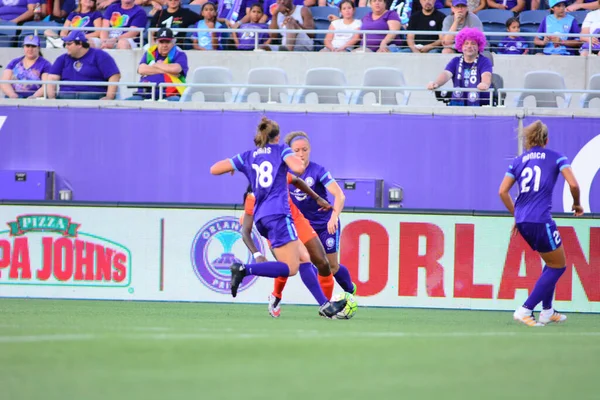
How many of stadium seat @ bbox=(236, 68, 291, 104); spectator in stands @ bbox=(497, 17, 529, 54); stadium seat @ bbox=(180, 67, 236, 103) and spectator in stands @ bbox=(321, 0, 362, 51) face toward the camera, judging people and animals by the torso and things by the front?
4

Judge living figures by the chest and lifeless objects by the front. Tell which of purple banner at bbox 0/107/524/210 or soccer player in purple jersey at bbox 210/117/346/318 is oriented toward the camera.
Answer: the purple banner

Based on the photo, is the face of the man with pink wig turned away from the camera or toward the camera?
toward the camera

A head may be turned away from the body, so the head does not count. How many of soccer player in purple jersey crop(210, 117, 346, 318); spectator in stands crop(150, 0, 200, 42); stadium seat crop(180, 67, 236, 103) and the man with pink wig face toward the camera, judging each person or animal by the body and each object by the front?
3

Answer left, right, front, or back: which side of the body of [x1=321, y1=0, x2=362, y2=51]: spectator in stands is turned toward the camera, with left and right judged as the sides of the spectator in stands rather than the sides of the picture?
front

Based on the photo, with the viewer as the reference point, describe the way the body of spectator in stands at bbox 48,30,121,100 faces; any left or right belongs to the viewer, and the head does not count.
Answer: facing the viewer and to the left of the viewer

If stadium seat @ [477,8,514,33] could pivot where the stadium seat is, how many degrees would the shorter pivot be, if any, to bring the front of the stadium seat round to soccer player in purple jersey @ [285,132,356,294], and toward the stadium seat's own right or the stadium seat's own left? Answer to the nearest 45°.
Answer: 0° — it already faces them

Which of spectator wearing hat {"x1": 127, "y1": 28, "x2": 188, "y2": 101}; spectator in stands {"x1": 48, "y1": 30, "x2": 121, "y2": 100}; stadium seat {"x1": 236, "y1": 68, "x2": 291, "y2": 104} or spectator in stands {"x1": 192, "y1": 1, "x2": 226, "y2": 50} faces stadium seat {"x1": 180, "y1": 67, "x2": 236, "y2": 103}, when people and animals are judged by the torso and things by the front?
spectator in stands {"x1": 192, "y1": 1, "x2": 226, "y2": 50}

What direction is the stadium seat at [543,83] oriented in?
toward the camera

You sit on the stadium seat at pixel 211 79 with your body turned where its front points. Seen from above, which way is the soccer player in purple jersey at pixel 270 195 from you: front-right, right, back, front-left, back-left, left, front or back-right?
front

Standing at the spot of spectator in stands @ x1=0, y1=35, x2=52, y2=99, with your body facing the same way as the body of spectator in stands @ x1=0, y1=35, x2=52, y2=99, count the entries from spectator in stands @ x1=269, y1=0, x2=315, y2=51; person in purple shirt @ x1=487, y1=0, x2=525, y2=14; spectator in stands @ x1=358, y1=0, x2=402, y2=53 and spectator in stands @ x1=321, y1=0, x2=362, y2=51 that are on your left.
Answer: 4

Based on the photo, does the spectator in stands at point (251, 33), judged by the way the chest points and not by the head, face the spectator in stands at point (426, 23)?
no

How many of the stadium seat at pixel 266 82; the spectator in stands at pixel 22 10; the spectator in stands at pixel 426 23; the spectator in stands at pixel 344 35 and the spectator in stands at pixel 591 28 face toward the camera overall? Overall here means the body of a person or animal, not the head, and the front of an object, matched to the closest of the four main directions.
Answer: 5

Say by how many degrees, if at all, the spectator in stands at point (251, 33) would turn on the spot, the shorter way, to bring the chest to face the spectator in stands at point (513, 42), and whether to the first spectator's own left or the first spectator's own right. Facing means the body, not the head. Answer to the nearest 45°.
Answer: approximately 90° to the first spectator's own left

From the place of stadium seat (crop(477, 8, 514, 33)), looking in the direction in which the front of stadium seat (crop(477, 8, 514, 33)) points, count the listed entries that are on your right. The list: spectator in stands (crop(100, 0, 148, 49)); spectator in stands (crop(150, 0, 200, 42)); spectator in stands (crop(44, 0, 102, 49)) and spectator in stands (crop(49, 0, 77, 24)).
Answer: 4

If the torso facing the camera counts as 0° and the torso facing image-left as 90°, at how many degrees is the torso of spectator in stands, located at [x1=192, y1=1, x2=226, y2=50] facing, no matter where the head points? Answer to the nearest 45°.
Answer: approximately 0°

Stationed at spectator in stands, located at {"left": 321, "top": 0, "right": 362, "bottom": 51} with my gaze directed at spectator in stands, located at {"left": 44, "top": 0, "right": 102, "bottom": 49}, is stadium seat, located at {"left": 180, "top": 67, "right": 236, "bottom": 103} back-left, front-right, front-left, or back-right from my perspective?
front-left

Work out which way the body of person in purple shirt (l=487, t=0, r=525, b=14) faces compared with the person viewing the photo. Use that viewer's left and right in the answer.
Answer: facing the viewer
